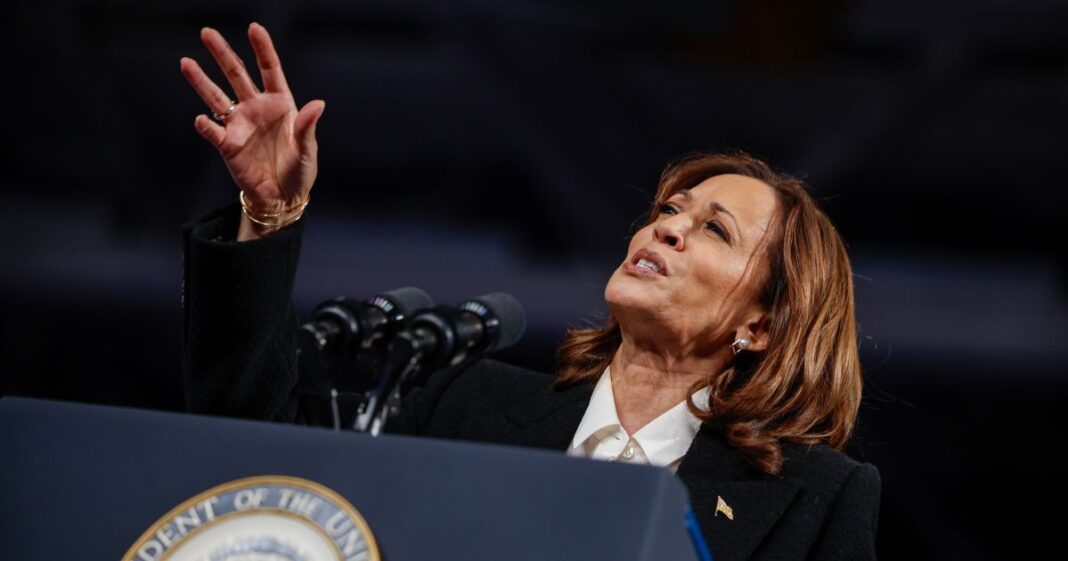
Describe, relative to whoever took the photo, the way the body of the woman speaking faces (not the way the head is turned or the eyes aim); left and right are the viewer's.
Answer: facing the viewer and to the left of the viewer

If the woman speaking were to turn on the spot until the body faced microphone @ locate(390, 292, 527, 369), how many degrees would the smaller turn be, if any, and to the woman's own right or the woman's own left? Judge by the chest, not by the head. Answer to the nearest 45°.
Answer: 0° — they already face it

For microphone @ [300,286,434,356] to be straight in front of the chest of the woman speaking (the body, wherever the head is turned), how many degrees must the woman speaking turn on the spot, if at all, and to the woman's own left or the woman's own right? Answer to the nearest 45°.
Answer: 0° — they already face it

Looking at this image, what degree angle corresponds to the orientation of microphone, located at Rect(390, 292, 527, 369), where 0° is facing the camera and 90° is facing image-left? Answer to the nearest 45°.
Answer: approximately 225°

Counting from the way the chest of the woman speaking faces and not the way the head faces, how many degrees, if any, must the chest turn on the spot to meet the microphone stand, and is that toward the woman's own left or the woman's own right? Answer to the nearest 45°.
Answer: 0° — they already face it

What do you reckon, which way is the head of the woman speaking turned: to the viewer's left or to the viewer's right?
to the viewer's left

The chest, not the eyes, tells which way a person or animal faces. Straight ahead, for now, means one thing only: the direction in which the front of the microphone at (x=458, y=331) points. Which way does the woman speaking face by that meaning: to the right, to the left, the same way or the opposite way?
the opposite way
